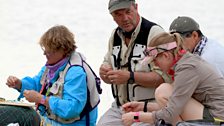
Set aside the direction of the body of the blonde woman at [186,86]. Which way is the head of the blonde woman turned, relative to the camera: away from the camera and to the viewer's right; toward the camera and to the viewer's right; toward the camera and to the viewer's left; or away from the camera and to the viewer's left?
toward the camera and to the viewer's left

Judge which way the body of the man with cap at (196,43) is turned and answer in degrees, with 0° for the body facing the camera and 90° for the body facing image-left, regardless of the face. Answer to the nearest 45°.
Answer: approximately 90°

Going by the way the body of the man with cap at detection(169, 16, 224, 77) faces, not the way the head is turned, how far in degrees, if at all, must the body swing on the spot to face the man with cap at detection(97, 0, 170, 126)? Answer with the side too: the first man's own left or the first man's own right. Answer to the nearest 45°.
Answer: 0° — they already face them

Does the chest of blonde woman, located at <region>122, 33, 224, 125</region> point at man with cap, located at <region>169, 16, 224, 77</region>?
no

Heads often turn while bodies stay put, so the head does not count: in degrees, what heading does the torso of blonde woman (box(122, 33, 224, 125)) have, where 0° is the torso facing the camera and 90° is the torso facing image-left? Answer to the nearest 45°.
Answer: approximately 90°

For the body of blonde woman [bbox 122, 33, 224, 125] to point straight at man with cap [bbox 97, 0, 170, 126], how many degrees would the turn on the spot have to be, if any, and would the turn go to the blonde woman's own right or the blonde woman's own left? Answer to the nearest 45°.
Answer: approximately 45° to the blonde woman's own right

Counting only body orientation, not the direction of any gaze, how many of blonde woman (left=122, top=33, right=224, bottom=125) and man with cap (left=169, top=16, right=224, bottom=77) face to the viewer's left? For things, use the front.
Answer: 2
